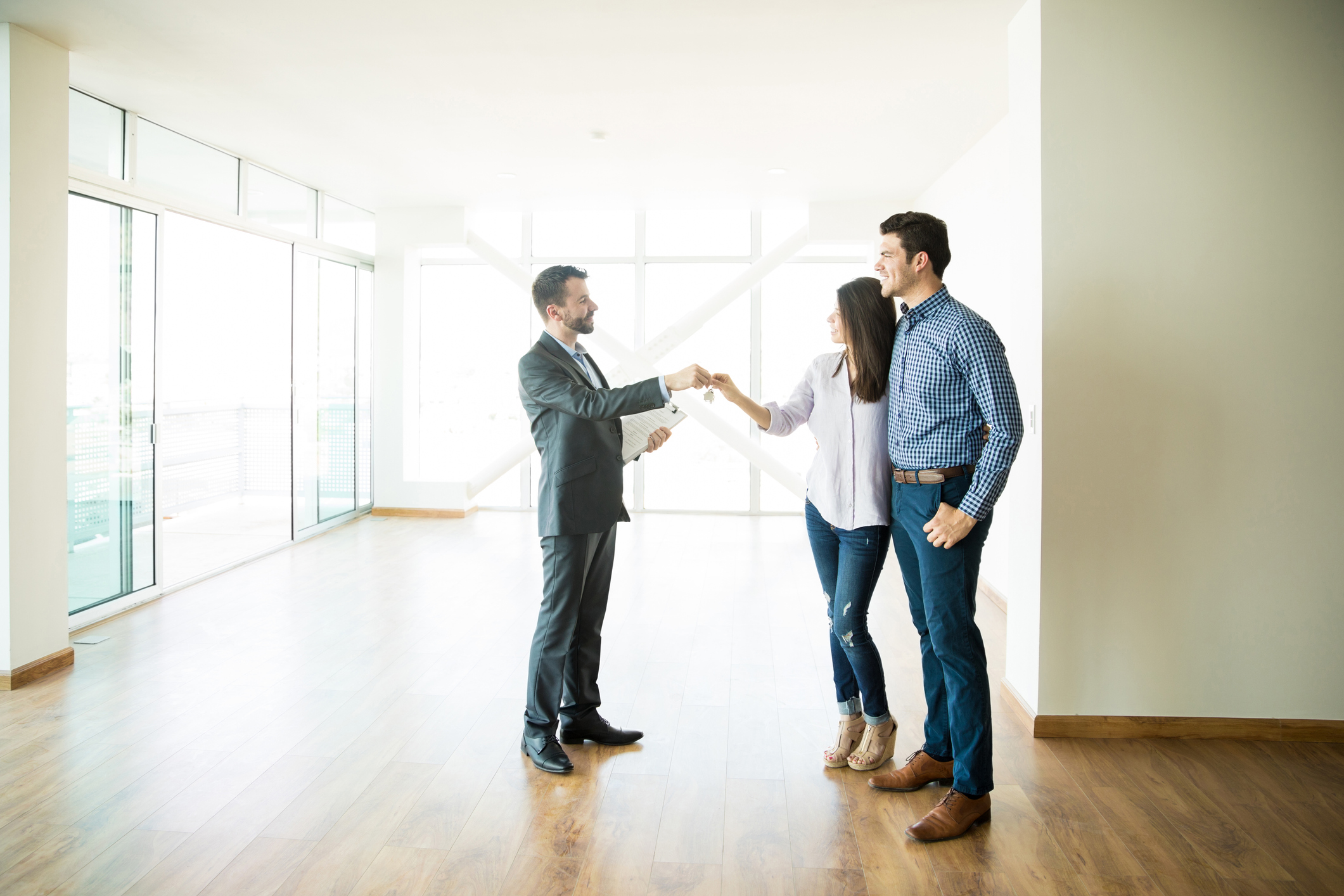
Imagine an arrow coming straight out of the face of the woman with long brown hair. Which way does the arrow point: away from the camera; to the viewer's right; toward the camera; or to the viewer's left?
to the viewer's left

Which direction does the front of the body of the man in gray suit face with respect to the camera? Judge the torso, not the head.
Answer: to the viewer's right

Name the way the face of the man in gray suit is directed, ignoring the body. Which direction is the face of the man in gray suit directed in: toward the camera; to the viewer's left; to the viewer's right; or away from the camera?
to the viewer's right

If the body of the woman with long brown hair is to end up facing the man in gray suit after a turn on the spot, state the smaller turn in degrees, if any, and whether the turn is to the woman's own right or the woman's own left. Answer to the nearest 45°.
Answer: approximately 45° to the woman's own right

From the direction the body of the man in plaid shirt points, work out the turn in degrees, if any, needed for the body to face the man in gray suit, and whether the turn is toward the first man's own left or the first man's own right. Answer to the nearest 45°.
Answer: approximately 45° to the first man's own right

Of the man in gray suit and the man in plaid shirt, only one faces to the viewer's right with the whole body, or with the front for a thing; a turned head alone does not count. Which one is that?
the man in gray suit

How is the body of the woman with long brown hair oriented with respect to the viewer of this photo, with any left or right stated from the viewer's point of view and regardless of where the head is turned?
facing the viewer and to the left of the viewer

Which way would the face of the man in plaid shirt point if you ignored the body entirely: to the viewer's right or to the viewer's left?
to the viewer's left

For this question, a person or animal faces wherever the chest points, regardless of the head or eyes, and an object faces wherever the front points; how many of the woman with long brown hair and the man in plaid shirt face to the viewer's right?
0

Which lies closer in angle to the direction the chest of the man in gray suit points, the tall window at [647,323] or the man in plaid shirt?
the man in plaid shirt

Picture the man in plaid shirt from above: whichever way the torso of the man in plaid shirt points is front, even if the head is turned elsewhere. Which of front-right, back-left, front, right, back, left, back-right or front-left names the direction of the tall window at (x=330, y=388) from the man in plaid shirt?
right

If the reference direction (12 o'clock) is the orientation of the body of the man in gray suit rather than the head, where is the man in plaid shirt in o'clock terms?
The man in plaid shirt is roughly at 1 o'clock from the man in gray suit.

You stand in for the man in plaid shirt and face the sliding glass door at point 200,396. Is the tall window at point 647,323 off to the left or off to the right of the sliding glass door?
right
